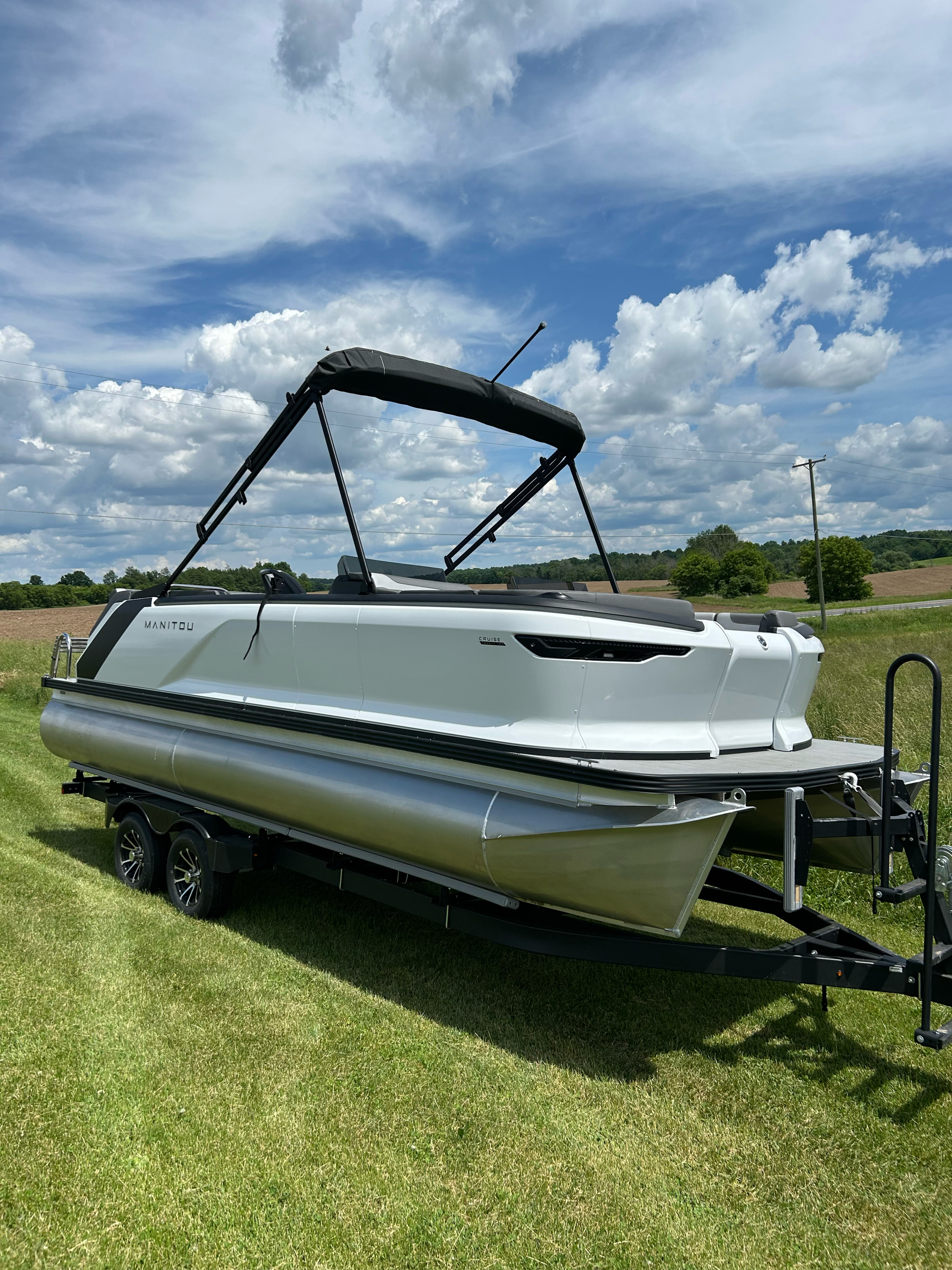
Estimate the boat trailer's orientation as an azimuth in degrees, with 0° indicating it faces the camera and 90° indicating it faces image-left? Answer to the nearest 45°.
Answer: approximately 315°

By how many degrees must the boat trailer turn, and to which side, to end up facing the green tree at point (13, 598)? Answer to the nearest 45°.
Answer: approximately 180°
